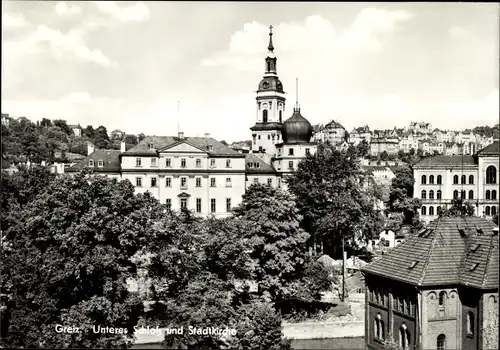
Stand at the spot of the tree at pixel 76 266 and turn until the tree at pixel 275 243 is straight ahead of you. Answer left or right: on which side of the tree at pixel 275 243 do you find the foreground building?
right

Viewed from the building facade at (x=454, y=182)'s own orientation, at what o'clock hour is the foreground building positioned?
The foreground building is roughly at 12 o'clock from the building facade.

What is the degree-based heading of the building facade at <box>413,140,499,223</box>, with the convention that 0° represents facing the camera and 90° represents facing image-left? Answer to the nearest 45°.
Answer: approximately 0°
